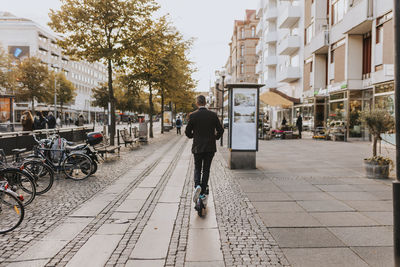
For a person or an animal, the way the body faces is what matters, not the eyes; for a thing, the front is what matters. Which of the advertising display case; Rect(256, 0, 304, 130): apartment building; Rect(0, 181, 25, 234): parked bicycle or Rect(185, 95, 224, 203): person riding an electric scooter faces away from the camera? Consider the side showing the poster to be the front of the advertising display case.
the person riding an electric scooter

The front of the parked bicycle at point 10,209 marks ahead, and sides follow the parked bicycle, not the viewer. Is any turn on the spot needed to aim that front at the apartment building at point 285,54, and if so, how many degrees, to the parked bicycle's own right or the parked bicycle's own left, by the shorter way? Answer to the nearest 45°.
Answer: approximately 135° to the parked bicycle's own right

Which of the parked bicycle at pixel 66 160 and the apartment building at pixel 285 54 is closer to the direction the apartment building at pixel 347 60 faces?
the parked bicycle

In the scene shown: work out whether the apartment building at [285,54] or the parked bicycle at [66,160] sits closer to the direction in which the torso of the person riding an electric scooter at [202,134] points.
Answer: the apartment building

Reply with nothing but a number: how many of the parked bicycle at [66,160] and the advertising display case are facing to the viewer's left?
1

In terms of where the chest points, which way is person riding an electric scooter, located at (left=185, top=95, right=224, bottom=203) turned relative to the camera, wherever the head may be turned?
away from the camera

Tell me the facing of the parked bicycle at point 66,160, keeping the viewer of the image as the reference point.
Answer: facing to the left of the viewer

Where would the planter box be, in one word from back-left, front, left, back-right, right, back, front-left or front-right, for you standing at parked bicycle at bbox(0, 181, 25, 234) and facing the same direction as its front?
back

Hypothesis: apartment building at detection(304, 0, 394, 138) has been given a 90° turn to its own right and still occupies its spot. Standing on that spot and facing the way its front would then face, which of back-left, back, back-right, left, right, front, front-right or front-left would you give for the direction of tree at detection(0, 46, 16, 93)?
front-left

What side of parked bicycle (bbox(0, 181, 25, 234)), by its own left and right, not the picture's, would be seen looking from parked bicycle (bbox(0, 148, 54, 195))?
right

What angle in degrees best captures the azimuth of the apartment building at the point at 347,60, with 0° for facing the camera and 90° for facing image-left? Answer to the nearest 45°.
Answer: approximately 45°

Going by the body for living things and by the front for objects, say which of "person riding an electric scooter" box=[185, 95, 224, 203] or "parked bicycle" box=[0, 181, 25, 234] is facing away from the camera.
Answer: the person riding an electric scooter

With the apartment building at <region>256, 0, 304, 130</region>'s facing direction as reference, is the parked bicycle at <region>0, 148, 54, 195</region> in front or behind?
in front

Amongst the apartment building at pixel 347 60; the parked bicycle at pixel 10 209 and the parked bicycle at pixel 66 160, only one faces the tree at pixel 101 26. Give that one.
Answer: the apartment building

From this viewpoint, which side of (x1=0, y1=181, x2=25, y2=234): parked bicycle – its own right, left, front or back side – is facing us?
left
